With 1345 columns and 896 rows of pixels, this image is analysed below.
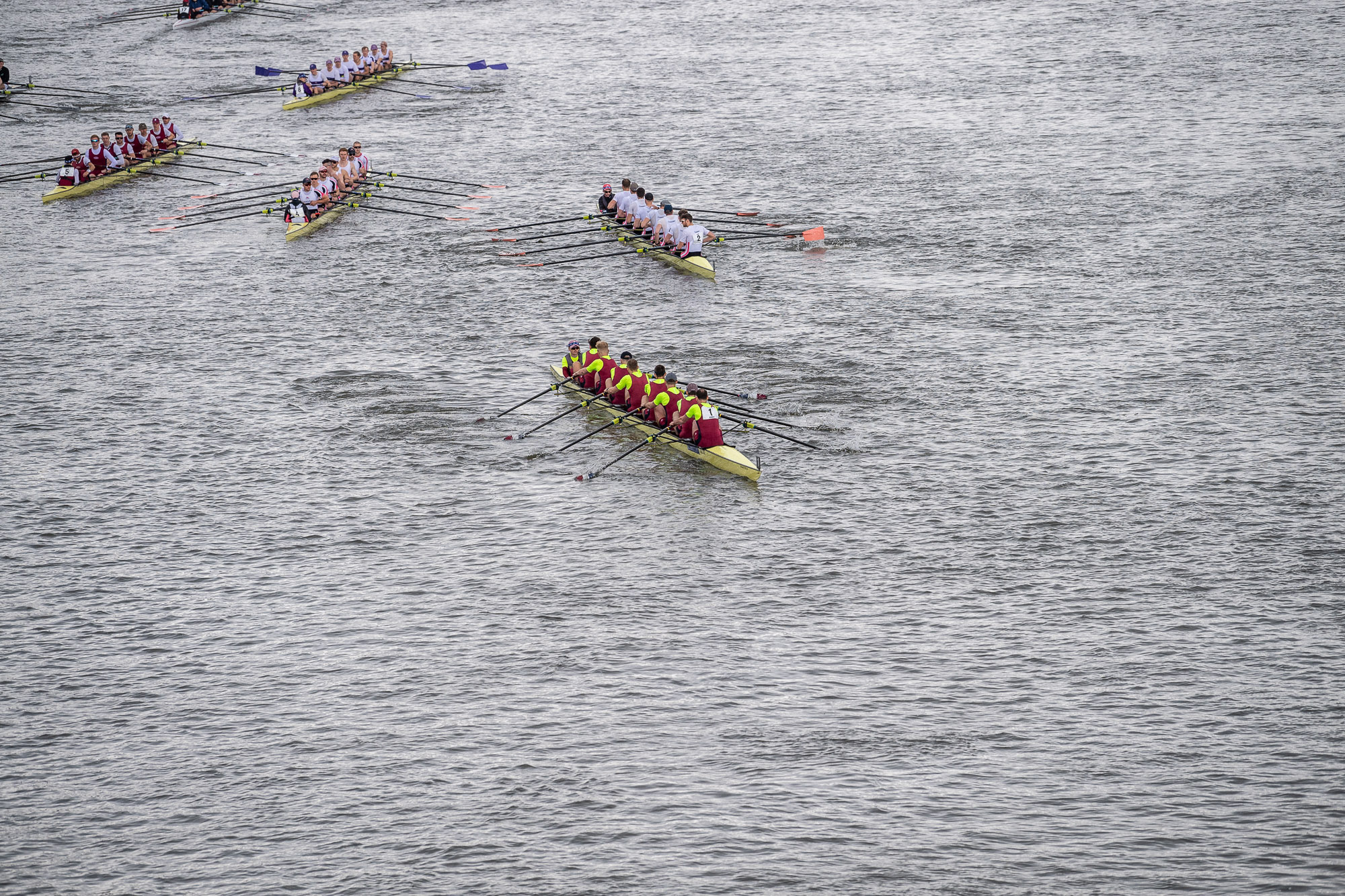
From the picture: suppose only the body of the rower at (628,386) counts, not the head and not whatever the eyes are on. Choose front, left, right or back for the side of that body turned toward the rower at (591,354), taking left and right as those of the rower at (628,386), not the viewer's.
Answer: front

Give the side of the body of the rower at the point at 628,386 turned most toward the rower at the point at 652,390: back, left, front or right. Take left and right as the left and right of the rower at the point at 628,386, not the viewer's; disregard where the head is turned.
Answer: back

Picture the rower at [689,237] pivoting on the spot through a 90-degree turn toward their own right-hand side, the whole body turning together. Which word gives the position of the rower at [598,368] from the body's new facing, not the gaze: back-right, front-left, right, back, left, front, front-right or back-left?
back-right

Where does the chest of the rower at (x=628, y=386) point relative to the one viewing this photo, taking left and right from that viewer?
facing away from the viewer and to the left of the viewer

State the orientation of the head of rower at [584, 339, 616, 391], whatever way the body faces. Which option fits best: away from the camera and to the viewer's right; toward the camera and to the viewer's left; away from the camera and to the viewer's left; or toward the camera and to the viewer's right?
away from the camera and to the viewer's left

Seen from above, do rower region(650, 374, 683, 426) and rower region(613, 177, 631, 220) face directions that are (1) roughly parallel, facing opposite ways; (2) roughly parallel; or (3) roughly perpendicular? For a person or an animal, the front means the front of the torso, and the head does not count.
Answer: roughly parallel

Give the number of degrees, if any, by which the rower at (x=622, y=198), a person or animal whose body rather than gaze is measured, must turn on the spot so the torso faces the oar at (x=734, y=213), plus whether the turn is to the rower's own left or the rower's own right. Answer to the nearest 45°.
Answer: approximately 135° to the rower's own right

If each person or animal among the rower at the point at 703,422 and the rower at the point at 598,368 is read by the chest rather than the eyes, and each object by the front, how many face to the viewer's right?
0

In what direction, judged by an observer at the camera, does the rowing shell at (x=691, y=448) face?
facing the viewer and to the right of the viewer

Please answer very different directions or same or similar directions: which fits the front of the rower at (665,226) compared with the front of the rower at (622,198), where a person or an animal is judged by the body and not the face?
same or similar directions

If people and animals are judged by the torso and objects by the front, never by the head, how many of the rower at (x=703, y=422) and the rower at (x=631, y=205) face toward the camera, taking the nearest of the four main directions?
0

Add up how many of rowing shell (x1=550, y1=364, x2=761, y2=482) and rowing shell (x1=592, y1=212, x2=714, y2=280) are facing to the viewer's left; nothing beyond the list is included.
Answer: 0

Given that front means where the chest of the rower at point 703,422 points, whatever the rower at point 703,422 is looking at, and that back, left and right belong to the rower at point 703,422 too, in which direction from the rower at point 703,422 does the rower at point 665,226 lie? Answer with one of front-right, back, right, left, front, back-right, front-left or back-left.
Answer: front-right

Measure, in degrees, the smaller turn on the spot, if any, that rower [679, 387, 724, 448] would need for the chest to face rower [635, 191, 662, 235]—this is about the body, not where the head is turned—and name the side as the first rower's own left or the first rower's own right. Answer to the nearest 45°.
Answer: approximately 45° to the first rower's own right

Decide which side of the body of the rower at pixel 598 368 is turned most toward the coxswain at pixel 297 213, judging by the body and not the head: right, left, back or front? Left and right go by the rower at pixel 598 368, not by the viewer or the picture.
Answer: front

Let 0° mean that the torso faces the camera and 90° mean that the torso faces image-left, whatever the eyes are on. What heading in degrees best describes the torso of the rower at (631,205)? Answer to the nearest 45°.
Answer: approximately 135°

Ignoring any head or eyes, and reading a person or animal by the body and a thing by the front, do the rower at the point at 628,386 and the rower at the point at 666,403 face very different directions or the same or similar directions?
same or similar directions

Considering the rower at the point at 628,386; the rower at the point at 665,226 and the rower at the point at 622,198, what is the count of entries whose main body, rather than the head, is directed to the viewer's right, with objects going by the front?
0

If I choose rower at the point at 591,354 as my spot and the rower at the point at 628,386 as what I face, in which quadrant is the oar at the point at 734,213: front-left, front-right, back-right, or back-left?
back-left

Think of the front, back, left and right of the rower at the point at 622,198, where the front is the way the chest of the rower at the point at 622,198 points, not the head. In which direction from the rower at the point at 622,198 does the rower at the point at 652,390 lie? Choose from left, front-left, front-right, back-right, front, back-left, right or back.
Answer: back-left
